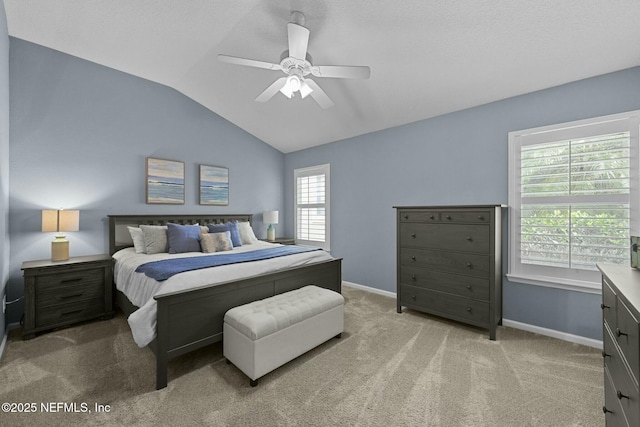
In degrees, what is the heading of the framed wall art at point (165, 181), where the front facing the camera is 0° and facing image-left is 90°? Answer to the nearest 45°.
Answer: approximately 315°

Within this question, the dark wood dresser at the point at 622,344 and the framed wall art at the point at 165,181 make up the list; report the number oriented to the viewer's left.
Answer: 1

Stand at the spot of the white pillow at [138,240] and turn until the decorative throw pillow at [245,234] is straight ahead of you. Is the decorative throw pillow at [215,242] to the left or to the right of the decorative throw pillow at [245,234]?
right

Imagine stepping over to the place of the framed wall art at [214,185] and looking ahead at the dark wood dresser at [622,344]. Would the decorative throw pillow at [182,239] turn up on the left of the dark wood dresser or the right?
right

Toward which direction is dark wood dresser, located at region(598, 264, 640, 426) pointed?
to the viewer's left

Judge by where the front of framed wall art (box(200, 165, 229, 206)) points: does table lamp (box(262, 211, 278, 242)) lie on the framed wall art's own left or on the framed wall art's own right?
on the framed wall art's own left

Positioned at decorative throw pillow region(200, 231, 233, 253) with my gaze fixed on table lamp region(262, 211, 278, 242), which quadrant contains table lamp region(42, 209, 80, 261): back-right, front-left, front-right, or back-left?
back-left
